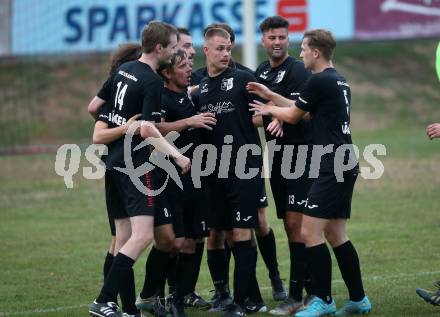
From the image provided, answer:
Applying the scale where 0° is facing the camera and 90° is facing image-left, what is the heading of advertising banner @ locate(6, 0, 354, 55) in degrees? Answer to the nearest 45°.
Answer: approximately 0°

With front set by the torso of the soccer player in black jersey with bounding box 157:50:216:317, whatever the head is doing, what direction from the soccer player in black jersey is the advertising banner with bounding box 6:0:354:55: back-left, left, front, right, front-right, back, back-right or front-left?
back-left

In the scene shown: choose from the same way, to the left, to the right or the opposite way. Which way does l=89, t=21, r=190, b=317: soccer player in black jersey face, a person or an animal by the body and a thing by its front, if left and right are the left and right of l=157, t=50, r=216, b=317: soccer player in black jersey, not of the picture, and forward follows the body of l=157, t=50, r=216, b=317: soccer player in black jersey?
to the left

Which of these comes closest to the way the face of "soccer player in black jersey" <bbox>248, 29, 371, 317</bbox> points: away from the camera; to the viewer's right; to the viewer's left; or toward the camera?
to the viewer's left

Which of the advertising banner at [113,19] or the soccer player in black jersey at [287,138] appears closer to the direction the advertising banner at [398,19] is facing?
the soccer player in black jersey
